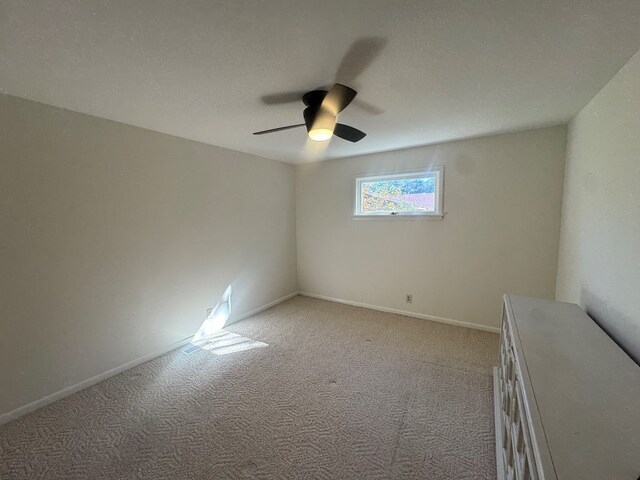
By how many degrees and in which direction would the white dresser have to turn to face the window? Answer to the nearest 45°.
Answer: approximately 45° to its right

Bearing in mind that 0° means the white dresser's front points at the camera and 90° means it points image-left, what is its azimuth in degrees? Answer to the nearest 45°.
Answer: approximately 90°
